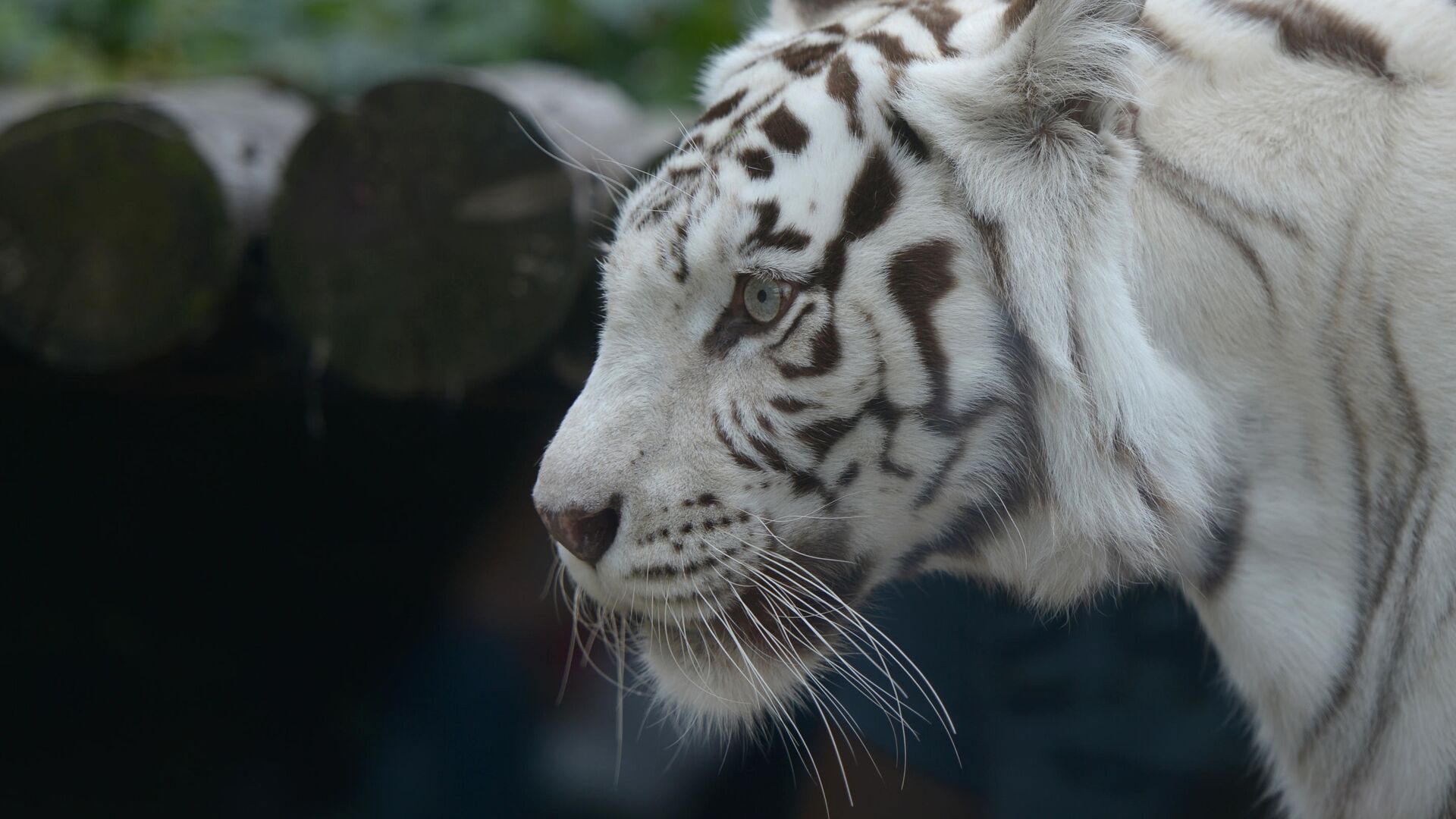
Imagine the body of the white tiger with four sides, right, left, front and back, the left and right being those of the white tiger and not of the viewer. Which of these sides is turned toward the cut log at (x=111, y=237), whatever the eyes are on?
front

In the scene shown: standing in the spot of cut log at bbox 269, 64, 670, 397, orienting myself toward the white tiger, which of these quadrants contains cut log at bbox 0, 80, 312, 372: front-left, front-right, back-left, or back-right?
back-right

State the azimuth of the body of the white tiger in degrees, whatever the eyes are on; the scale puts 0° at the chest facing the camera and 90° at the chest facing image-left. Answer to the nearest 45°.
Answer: approximately 90°
